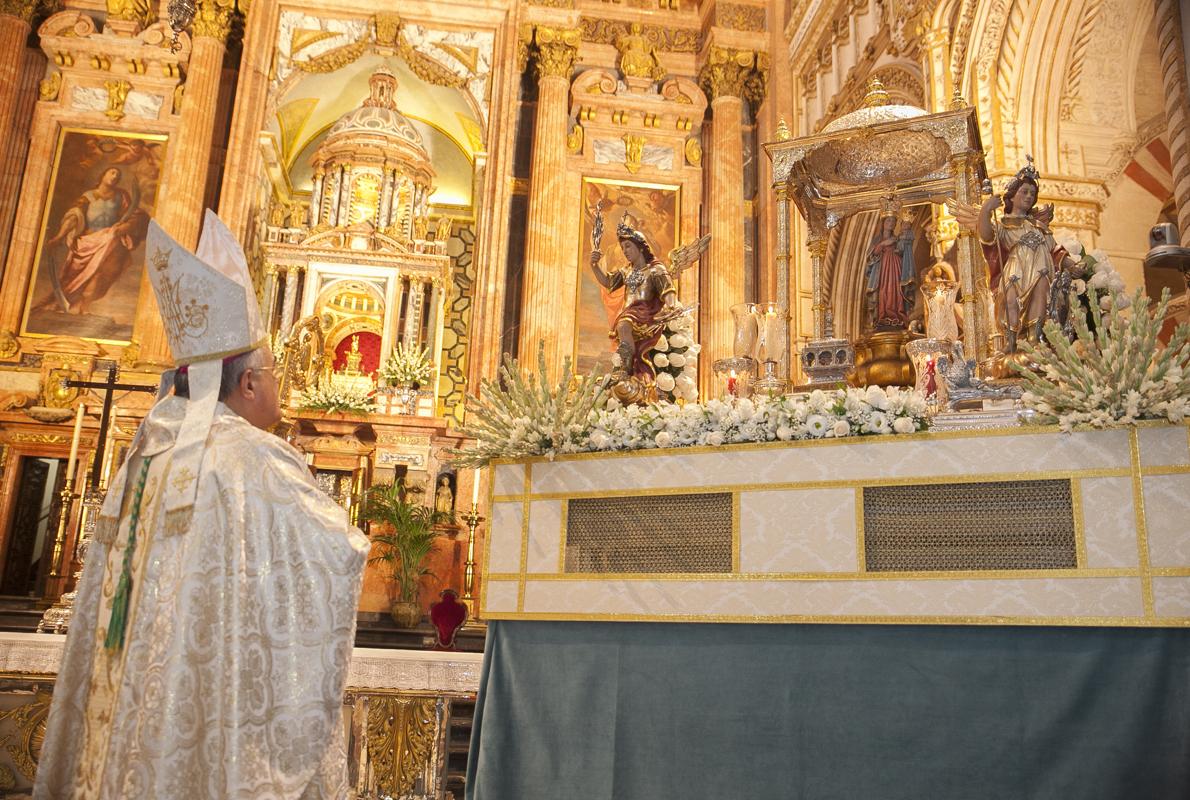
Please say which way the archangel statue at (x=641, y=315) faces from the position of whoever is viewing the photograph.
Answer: facing the viewer and to the left of the viewer

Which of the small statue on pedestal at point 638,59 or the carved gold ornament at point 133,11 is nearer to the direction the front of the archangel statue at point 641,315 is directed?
the carved gold ornament

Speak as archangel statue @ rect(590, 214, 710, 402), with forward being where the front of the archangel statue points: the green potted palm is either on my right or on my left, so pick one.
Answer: on my right

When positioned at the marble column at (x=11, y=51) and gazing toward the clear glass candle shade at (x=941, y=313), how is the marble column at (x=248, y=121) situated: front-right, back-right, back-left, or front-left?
front-left

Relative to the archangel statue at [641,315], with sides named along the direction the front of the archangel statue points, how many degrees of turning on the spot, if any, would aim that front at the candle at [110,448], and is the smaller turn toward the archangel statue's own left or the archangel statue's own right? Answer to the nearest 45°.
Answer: approximately 90° to the archangel statue's own right

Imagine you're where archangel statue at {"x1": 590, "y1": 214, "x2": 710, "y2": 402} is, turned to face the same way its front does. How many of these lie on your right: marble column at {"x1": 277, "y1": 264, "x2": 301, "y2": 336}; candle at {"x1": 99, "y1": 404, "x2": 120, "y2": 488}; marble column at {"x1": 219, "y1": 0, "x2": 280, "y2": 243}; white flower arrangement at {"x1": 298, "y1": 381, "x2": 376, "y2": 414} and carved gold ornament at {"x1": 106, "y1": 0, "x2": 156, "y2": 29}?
5

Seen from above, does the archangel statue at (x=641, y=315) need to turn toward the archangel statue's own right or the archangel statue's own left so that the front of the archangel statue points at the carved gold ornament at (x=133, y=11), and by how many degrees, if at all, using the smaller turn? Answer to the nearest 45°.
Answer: approximately 90° to the archangel statue's own right

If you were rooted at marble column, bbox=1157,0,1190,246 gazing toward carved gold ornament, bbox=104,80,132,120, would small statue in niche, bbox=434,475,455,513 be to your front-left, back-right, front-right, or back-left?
front-right

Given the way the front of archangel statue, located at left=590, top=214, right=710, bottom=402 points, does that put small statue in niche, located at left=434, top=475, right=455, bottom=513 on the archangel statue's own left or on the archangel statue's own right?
on the archangel statue's own right

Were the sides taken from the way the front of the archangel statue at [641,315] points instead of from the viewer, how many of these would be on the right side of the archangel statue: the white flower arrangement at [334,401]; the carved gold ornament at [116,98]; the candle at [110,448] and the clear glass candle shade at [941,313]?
3

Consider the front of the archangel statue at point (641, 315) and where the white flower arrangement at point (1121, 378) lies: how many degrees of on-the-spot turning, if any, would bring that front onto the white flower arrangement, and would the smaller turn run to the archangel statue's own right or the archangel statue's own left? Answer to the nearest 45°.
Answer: approximately 90° to the archangel statue's own left

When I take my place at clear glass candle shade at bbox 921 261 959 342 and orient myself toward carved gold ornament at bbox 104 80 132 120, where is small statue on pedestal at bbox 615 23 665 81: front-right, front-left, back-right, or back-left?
front-right

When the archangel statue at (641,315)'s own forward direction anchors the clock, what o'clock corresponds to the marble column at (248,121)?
The marble column is roughly at 3 o'clock from the archangel statue.

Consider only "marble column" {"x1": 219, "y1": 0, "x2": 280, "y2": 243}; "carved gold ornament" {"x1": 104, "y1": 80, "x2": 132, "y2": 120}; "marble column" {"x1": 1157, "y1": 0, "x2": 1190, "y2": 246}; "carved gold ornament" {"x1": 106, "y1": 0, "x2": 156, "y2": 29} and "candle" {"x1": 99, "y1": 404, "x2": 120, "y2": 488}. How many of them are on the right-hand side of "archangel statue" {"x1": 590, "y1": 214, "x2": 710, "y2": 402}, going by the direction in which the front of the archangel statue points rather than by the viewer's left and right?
4

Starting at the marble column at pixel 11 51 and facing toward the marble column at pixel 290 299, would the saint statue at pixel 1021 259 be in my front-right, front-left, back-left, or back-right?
front-right

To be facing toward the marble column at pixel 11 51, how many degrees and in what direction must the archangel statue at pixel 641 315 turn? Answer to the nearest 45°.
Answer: approximately 90° to its right

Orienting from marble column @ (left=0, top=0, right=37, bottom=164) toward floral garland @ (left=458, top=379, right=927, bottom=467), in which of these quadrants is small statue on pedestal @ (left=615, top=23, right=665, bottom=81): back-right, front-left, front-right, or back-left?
front-left
